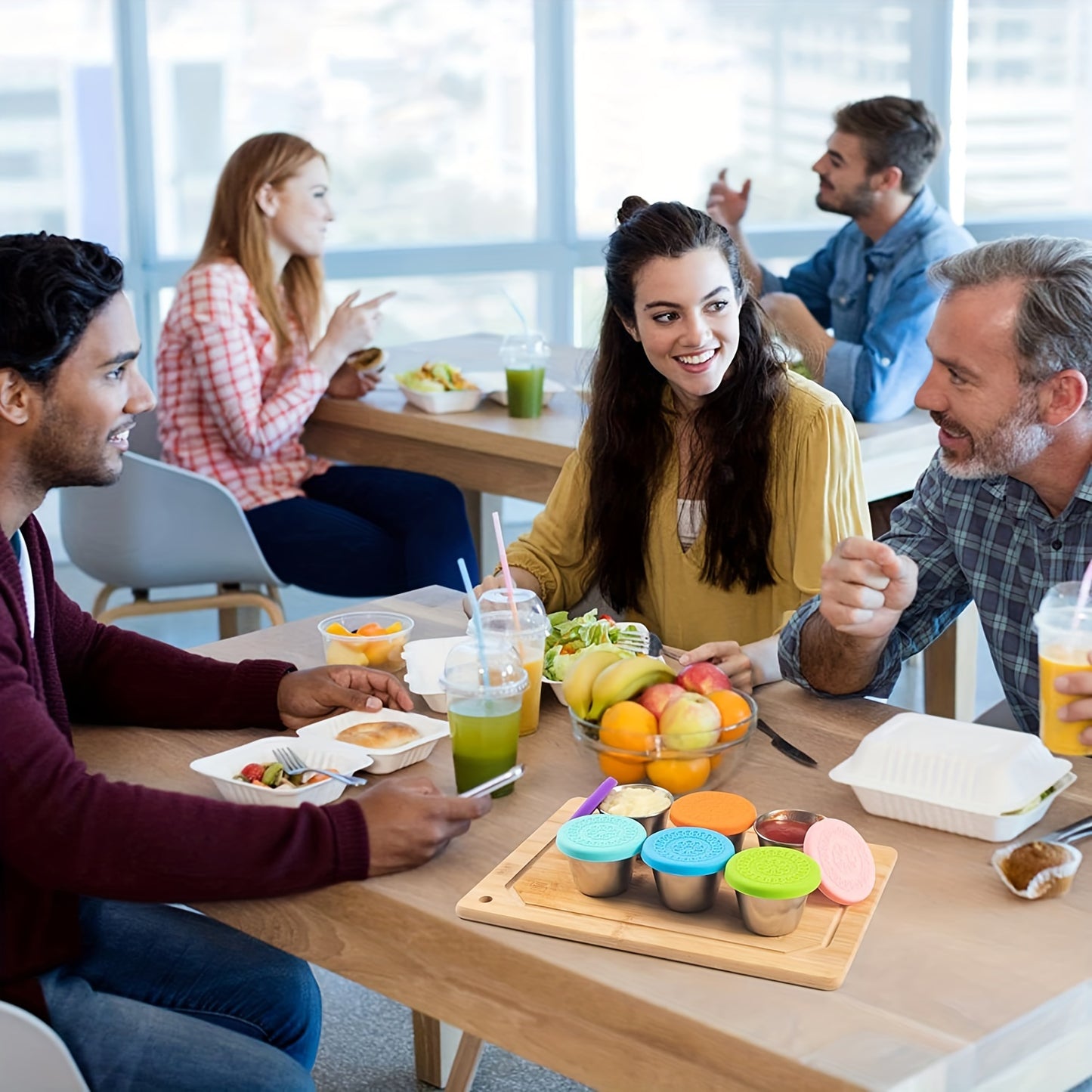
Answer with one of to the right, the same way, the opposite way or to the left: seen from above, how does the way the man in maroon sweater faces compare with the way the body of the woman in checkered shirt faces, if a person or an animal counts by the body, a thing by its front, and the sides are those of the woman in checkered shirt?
the same way

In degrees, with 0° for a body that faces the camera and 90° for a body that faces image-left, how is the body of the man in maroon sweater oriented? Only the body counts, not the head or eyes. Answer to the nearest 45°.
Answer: approximately 270°

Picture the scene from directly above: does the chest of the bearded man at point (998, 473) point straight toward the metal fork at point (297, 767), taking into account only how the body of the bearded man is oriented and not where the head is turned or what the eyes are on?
yes

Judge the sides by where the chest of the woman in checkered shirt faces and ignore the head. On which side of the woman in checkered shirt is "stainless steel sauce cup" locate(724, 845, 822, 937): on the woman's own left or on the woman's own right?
on the woman's own right

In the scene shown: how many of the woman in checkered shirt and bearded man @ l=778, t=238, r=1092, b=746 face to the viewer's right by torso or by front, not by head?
1

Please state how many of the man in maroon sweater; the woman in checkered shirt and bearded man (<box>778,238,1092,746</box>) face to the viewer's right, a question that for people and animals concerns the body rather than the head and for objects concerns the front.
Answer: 2

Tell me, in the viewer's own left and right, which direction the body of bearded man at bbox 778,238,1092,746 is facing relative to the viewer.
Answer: facing the viewer and to the left of the viewer

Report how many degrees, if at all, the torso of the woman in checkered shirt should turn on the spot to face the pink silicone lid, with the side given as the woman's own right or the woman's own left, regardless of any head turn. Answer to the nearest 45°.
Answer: approximately 90° to the woman's own right

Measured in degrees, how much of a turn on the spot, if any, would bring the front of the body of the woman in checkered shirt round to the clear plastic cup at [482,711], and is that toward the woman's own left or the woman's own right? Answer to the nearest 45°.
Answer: approximately 90° to the woman's own right

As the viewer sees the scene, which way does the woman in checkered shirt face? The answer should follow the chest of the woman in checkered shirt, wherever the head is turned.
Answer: to the viewer's right

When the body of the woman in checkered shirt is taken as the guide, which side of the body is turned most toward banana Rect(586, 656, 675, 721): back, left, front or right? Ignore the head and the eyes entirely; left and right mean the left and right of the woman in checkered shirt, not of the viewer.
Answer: right

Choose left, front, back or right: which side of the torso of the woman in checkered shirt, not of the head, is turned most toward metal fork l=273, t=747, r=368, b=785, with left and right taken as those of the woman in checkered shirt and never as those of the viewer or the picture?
right

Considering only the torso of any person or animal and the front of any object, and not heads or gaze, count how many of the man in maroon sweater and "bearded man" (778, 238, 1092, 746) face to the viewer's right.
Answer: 1

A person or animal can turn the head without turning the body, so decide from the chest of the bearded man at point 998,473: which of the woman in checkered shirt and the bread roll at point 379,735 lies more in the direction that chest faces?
the bread roll
